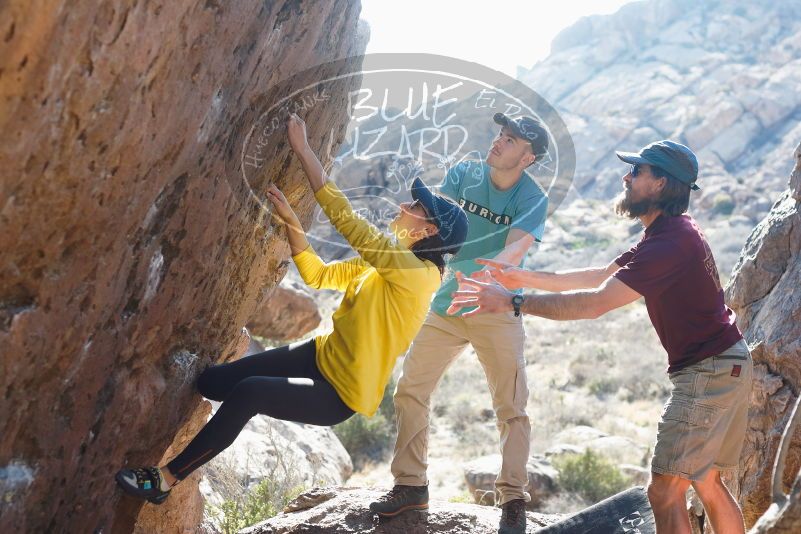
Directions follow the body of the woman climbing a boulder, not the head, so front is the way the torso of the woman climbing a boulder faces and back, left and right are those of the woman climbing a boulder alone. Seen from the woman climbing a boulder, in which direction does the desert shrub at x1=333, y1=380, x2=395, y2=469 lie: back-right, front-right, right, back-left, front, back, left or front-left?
right

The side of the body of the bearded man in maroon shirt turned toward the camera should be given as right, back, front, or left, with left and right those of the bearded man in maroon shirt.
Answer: left

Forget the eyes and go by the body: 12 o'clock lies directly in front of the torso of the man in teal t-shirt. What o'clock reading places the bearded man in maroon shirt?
The bearded man in maroon shirt is roughly at 9 o'clock from the man in teal t-shirt.

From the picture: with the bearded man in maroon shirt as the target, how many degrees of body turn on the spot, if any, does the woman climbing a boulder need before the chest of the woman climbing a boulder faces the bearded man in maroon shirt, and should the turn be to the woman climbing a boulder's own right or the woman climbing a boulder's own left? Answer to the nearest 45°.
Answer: approximately 180°

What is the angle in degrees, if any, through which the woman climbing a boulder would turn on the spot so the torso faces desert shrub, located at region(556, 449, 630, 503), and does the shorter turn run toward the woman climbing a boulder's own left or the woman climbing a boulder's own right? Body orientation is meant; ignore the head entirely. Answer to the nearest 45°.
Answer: approximately 135° to the woman climbing a boulder's own right

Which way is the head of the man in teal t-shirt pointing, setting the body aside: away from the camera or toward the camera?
toward the camera

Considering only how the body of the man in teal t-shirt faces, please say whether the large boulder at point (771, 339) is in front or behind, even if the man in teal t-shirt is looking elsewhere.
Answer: behind

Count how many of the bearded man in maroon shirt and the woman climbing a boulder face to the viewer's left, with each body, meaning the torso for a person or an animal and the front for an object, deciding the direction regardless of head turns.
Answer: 2

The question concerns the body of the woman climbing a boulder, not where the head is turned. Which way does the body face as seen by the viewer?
to the viewer's left

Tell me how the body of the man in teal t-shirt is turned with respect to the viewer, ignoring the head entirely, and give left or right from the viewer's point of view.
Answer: facing the viewer and to the left of the viewer

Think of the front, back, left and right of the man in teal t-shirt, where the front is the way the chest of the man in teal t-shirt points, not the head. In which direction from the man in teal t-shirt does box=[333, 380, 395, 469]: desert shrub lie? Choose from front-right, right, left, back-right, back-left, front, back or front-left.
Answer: back-right

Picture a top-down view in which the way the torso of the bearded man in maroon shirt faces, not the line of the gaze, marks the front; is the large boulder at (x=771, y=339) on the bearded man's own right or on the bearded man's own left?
on the bearded man's own right

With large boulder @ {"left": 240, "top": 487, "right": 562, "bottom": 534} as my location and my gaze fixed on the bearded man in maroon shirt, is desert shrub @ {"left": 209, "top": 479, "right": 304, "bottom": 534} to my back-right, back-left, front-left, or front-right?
back-left

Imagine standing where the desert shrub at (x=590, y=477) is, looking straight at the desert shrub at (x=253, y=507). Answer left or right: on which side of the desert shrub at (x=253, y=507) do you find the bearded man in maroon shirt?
left

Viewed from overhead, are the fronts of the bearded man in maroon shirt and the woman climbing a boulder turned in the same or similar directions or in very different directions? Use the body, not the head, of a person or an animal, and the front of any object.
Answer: same or similar directions
